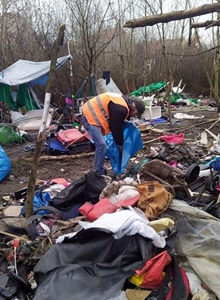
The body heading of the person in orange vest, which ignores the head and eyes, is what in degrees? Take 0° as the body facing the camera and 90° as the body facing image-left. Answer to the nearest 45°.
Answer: approximately 270°

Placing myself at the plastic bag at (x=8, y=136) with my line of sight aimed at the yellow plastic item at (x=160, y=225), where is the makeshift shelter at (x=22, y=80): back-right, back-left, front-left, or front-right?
back-left

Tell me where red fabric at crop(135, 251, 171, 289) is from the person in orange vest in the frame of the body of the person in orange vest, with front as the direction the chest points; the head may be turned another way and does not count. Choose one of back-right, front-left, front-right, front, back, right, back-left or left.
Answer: right

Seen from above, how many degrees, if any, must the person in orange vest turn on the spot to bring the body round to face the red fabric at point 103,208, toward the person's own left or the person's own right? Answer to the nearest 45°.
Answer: approximately 90° to the person's own right

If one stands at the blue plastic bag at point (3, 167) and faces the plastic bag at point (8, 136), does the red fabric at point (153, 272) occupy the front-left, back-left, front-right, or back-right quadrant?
back-right

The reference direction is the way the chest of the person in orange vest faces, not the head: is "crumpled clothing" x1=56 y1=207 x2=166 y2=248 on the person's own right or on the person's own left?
on the person's own right

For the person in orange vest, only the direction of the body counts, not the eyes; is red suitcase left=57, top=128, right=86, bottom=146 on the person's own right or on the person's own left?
on the person's own left

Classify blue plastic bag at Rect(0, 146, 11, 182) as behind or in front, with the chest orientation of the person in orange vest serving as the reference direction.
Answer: behind

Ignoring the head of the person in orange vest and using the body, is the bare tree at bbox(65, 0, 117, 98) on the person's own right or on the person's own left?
on the person's own left

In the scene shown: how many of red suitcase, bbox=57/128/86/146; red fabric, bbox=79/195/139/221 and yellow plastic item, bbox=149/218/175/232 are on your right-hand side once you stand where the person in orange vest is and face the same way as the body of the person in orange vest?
2

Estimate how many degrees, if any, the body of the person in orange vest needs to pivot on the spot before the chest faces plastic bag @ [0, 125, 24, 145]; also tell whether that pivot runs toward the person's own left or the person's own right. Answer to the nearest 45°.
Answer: approximately 135° to the person's own left
